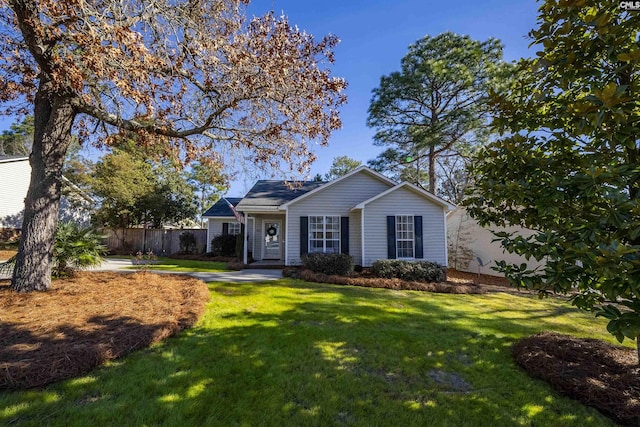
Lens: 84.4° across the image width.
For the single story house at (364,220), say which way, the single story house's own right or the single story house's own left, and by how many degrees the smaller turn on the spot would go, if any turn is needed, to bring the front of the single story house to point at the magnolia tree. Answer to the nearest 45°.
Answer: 0° — it already faces it

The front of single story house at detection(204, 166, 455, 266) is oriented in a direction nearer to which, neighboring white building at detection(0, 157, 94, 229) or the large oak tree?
the large oak tree

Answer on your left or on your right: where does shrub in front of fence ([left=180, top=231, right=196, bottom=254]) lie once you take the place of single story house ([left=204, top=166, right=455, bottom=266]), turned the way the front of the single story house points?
on your right

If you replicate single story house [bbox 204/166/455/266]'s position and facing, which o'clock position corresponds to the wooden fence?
The wooden fence is roughly at 4 o'clock from the single story house.

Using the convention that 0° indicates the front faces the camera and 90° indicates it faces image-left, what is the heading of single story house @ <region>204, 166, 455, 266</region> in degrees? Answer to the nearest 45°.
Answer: approximately 0°

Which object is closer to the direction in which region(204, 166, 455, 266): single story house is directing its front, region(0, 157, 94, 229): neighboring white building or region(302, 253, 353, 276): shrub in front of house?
the shrub in front of house

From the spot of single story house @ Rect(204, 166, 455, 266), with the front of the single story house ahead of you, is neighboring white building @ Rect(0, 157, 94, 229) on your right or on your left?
on your right

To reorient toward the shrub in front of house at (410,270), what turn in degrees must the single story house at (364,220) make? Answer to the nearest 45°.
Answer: approximately 45° to its left
